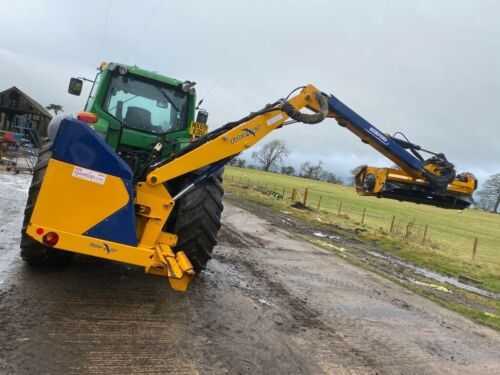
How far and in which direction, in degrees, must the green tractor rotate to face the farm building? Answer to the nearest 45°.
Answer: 0° — it already faces it

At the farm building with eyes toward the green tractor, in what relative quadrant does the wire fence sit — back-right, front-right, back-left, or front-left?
front-left

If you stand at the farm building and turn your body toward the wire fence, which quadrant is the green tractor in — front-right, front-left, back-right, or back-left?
front-right

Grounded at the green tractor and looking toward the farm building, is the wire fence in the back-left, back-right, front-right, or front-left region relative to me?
front-right

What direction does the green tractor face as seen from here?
away from the camera

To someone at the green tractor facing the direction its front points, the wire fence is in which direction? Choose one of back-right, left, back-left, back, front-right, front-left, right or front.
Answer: front-right

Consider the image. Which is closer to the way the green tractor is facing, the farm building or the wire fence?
the farm building
